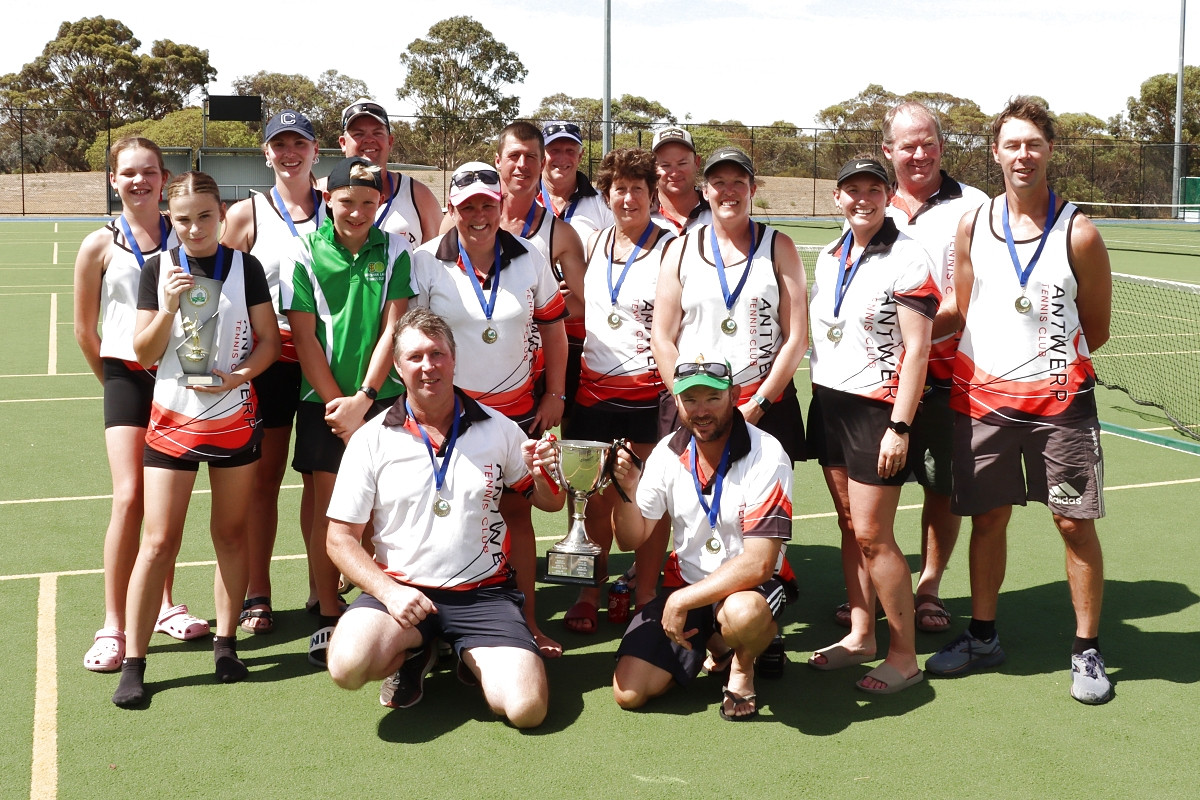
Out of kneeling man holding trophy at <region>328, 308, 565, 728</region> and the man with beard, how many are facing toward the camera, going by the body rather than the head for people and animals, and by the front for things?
2

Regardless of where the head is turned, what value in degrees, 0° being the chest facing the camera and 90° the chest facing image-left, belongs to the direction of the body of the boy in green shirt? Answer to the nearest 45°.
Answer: approximately 0°

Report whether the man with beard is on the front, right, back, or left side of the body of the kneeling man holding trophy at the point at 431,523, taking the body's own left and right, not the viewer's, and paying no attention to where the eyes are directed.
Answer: left
